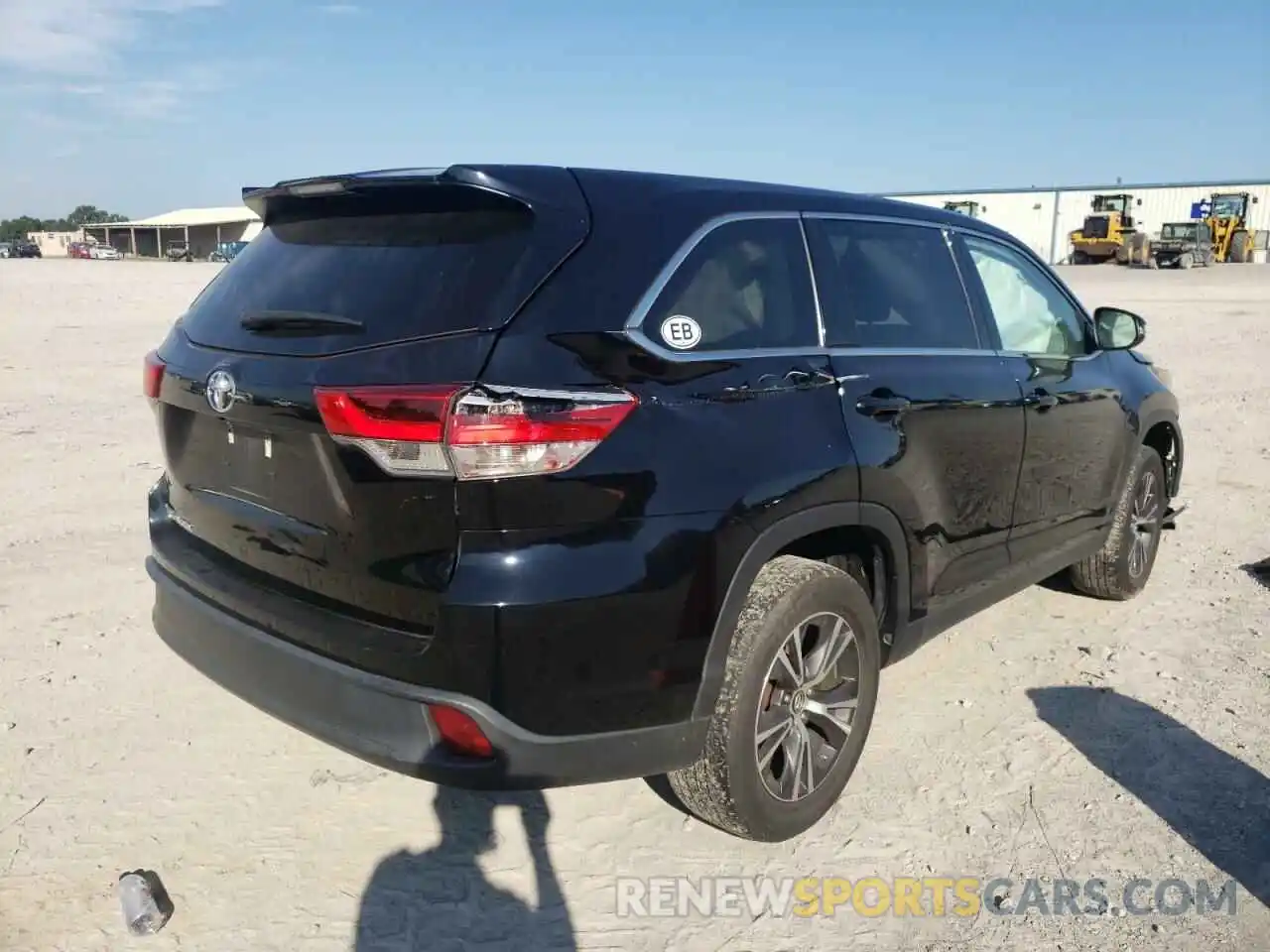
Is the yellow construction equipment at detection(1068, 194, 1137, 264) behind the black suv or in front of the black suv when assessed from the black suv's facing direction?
in front

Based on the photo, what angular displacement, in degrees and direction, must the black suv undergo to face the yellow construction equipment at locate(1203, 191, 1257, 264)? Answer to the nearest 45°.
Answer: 0° — it already faces it

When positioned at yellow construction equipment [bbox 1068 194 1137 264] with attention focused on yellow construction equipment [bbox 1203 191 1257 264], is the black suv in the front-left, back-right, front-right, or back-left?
back-right

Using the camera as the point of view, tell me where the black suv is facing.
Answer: facing away from the viewer and to the right of the viewer

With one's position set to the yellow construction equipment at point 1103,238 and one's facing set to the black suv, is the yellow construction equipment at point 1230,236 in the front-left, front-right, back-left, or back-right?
back-left
